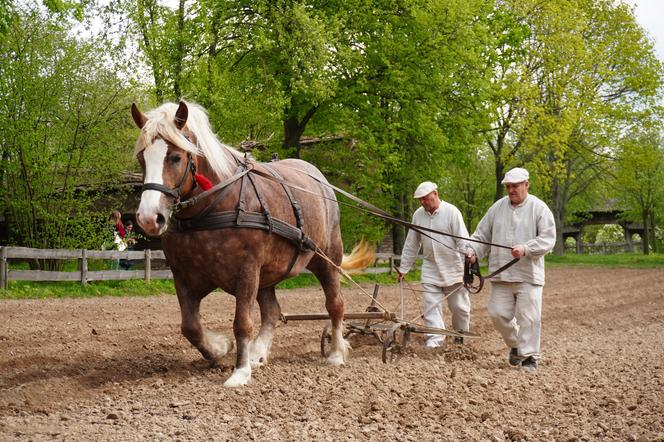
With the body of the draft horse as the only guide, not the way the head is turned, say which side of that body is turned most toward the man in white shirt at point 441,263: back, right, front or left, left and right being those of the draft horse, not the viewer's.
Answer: back

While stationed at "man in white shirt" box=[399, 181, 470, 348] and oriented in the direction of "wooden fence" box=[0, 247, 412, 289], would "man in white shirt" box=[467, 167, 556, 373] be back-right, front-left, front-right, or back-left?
back-left

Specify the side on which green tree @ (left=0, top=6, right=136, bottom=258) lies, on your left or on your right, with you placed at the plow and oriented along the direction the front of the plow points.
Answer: on your right

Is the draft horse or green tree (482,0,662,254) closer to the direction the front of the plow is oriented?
the draft horse

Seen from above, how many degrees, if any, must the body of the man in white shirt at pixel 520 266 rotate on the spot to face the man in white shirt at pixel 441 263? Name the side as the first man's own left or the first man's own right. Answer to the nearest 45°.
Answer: approximately 90° to the first man's own right

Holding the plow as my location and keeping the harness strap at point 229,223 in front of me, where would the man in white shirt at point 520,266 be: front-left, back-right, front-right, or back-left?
back-left

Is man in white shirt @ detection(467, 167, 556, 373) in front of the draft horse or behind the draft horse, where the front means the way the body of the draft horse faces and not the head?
behind

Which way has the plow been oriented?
to the viewer's left

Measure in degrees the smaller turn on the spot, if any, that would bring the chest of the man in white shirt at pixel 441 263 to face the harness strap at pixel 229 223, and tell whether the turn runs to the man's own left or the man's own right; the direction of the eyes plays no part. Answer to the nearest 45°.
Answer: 0° — they already face it

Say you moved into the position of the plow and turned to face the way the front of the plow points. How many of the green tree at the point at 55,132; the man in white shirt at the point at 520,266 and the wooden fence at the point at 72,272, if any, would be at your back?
1

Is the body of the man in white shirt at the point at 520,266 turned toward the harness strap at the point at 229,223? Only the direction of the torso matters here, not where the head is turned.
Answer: yes

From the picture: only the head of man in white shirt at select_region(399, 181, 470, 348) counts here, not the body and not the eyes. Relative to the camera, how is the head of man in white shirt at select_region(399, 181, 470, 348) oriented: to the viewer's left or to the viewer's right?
to the viewer's left
